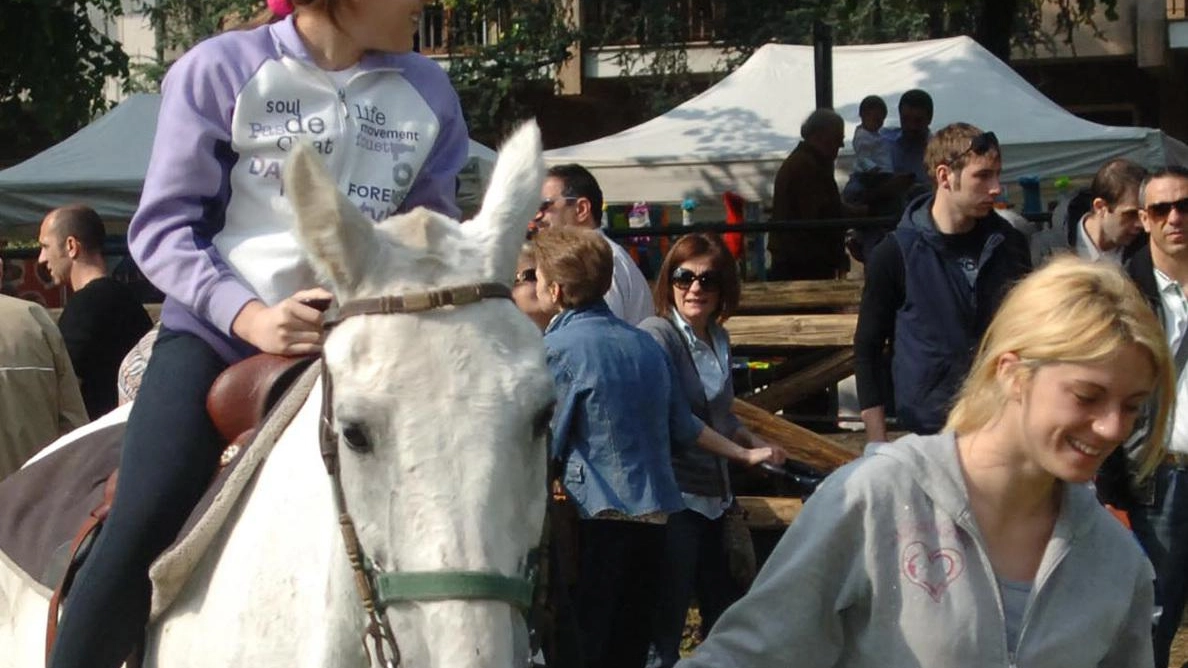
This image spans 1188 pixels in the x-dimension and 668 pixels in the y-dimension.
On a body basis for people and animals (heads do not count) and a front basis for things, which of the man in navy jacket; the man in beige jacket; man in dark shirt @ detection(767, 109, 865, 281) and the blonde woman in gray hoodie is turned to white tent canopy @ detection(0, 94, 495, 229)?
the man in beige jacket

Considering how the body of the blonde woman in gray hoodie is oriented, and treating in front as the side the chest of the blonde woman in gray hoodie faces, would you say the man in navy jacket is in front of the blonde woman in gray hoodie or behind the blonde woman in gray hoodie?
behind

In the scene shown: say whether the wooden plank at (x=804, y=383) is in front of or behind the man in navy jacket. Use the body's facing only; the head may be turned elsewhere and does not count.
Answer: behind

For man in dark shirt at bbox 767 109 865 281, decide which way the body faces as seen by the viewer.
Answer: to the viewer's right

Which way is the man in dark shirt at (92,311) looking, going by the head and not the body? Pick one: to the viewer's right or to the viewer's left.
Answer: to the viewer's left

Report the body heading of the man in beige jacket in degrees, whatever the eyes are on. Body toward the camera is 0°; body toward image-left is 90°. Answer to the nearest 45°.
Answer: approximately 180°

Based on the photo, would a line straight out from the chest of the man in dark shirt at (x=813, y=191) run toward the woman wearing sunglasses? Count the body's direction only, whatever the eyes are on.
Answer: no

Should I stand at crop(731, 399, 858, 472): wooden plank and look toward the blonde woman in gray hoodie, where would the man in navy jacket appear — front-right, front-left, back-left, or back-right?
front-left

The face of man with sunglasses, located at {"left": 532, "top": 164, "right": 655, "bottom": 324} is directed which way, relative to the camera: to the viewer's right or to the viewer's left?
to the viewer's left

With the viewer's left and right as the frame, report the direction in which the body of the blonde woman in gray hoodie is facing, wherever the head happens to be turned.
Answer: facing the viewer and to the right of the viewer

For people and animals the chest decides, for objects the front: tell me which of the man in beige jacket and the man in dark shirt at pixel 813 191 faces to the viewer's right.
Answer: the man in dark shirt

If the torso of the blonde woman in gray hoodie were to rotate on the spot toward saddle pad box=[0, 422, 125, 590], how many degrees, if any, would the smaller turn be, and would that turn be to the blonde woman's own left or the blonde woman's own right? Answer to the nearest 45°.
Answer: approximately 135° to the blonde woman's own right

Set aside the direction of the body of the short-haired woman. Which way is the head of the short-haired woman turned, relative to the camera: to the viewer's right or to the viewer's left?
to the viewer's left
